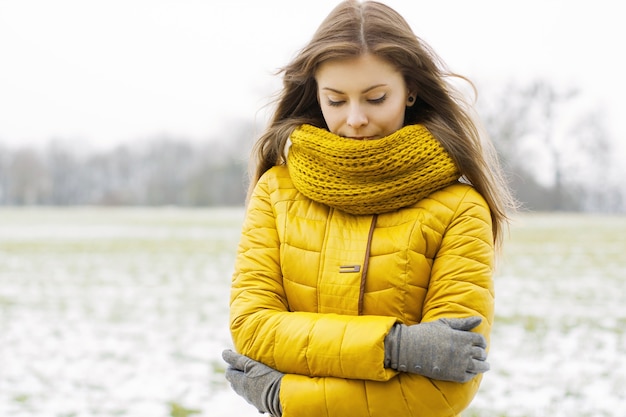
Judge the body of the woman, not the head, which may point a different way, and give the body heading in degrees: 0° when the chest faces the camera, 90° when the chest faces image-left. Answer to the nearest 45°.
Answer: approximately 0°
